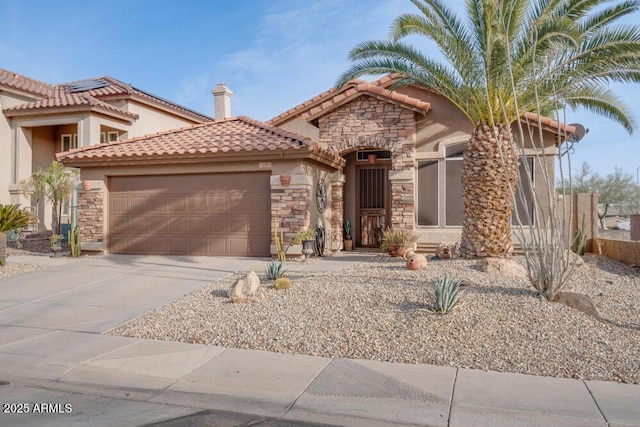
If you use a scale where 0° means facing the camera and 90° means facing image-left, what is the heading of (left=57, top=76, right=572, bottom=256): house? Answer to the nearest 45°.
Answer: approximately 0°

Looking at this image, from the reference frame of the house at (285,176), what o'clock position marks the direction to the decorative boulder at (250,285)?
The decorative boulder is roughly at 12 o'clock from the house.

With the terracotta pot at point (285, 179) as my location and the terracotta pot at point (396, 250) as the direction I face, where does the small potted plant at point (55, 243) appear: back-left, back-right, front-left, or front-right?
back-left

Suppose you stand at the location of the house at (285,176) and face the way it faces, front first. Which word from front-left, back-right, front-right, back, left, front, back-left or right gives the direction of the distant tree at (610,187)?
back-left

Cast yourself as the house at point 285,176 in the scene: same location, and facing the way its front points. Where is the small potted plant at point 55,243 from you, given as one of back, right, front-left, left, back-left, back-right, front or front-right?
right

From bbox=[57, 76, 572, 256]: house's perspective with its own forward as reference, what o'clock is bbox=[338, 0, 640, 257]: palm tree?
The palm tree is roughly at 10 o'clock from the house.

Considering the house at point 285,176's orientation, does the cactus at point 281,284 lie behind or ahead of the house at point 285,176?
ahead

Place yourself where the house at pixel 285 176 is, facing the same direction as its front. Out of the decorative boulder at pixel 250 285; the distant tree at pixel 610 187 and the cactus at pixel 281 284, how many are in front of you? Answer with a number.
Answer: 2

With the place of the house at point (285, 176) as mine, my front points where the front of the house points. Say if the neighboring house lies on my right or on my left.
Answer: on my right
